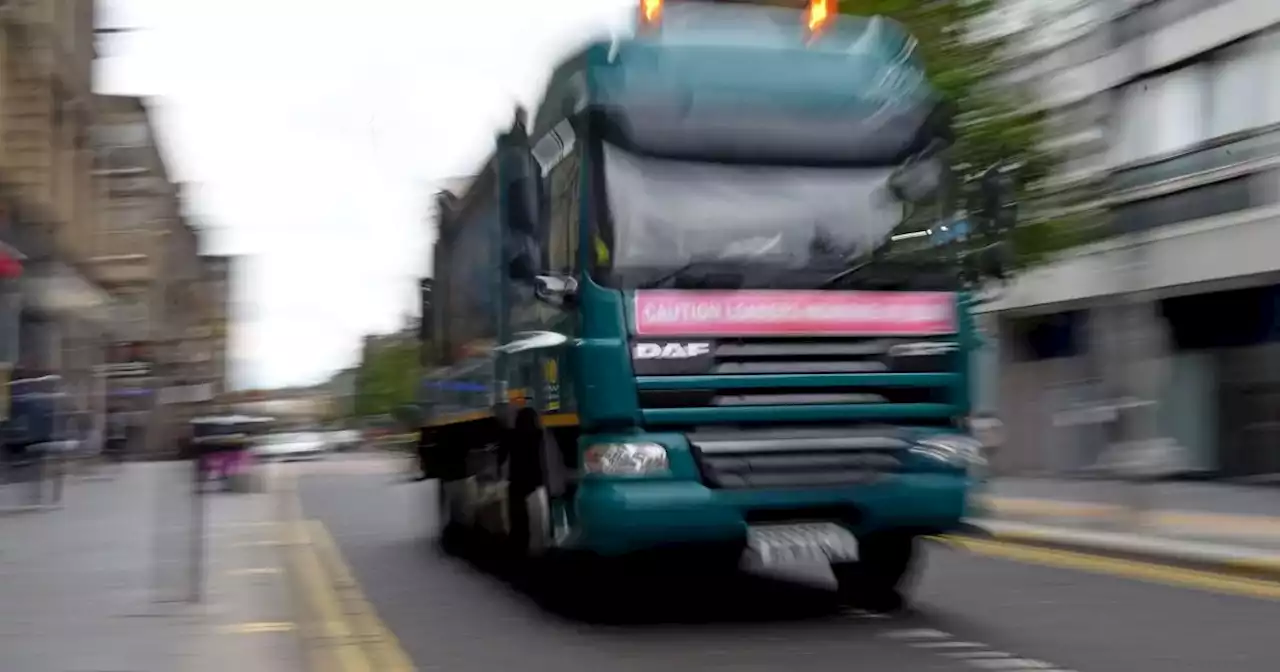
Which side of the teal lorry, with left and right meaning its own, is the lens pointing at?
front
